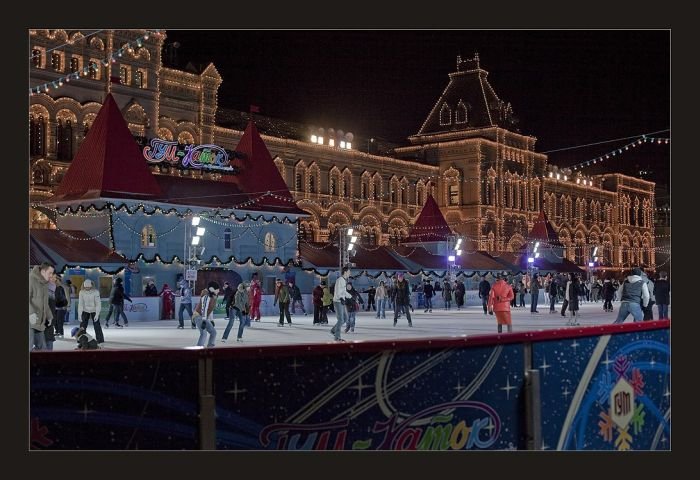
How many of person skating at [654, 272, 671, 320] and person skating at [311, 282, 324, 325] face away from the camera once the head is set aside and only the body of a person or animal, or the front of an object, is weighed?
1

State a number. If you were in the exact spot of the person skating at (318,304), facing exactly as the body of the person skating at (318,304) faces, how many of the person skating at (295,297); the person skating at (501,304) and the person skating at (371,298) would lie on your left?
2

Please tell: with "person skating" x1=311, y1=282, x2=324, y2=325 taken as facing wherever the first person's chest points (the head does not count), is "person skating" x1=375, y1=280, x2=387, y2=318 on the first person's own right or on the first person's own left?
on the first person's own left

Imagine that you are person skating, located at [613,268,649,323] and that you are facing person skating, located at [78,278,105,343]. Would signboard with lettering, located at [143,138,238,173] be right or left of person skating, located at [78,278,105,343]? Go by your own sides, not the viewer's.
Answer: right
